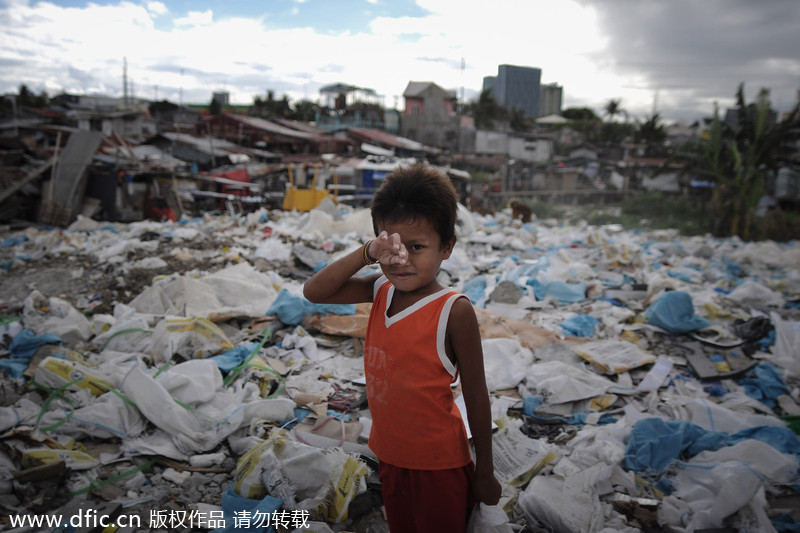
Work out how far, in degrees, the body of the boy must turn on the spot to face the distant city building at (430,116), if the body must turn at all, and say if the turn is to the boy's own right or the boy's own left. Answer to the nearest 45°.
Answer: approximately 135° to the boy's own right

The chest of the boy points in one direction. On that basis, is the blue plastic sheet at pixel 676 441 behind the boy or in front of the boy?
behind

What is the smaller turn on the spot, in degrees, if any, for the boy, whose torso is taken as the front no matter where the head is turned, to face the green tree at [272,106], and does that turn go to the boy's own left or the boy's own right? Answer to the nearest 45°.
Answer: approximately 135° to the boy's own right

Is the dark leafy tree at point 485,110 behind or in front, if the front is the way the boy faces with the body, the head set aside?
behind

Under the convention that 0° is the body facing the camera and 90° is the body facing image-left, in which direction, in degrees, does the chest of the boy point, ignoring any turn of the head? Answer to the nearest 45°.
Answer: approximately 45°

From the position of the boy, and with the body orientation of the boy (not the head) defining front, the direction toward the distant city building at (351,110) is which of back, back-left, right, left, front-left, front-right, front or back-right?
back-right

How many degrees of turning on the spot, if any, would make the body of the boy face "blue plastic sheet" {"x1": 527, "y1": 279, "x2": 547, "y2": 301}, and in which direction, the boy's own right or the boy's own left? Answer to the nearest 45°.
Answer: approximately 135° to the boy's own right

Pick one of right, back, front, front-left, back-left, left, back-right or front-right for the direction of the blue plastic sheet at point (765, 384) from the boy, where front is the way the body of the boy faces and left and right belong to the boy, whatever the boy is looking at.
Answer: back

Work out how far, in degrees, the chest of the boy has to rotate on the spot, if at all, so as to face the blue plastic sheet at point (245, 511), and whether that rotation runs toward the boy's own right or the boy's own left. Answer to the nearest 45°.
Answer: approximately 90° to the boy's own right

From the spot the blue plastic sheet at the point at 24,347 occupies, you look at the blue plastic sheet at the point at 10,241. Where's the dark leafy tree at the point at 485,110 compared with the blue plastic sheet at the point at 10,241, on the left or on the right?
right
